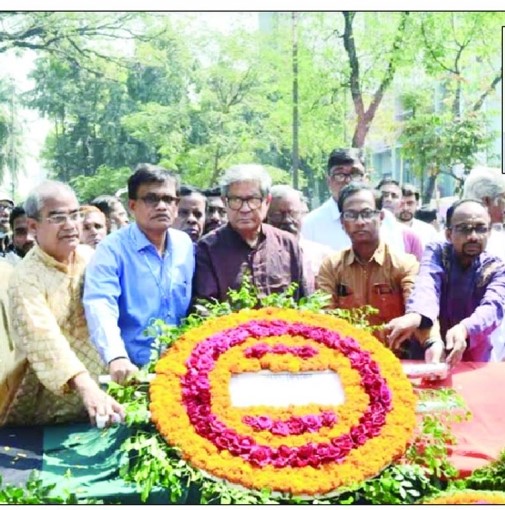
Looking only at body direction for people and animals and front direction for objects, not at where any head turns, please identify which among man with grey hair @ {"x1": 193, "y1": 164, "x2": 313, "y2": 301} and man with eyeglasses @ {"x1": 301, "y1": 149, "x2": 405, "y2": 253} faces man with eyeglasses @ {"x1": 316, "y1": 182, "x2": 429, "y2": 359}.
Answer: man with eyeglasses @ {"x1": 301, "y1": 149, "x2": 405, "y2": 253}

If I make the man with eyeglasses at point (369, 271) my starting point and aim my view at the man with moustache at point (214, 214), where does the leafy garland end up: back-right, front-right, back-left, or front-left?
back-left

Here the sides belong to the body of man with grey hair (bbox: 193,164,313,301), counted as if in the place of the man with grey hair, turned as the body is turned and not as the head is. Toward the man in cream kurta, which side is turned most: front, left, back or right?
right

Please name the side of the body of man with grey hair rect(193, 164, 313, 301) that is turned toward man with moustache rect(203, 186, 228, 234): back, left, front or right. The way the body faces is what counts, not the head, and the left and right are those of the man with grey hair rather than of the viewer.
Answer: back
